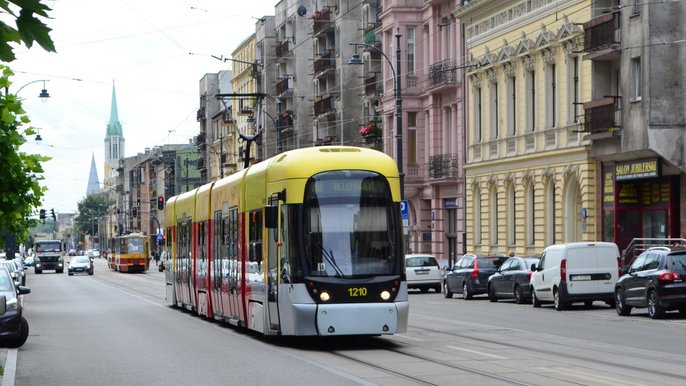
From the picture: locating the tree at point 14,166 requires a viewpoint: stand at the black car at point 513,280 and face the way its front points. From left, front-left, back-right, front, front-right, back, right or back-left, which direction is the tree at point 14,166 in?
left

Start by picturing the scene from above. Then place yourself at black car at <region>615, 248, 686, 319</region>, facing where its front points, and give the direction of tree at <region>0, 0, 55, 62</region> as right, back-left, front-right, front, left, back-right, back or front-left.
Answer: back-left

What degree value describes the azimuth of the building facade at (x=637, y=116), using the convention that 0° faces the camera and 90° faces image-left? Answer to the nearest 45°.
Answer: approximately 45°

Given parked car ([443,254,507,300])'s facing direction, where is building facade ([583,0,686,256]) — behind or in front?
behind

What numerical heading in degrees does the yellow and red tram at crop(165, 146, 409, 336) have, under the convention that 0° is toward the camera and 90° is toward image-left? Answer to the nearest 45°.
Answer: approximately 315°

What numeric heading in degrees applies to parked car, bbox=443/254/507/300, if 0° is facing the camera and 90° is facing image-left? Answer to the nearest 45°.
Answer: approximately 135°

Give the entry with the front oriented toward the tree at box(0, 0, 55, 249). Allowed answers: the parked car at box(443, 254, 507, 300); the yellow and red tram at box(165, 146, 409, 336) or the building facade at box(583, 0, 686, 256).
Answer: the building facade

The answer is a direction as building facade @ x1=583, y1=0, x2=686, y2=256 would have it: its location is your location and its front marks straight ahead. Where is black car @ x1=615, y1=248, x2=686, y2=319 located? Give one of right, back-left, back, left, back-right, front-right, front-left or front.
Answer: front-left

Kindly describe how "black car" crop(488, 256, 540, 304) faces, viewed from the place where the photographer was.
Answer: facing away from the viewer and to the left of the viewer

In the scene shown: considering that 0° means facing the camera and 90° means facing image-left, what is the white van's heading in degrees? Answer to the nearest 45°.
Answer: approximately 135°

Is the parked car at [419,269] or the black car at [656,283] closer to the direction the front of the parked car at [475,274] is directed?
the parked car
